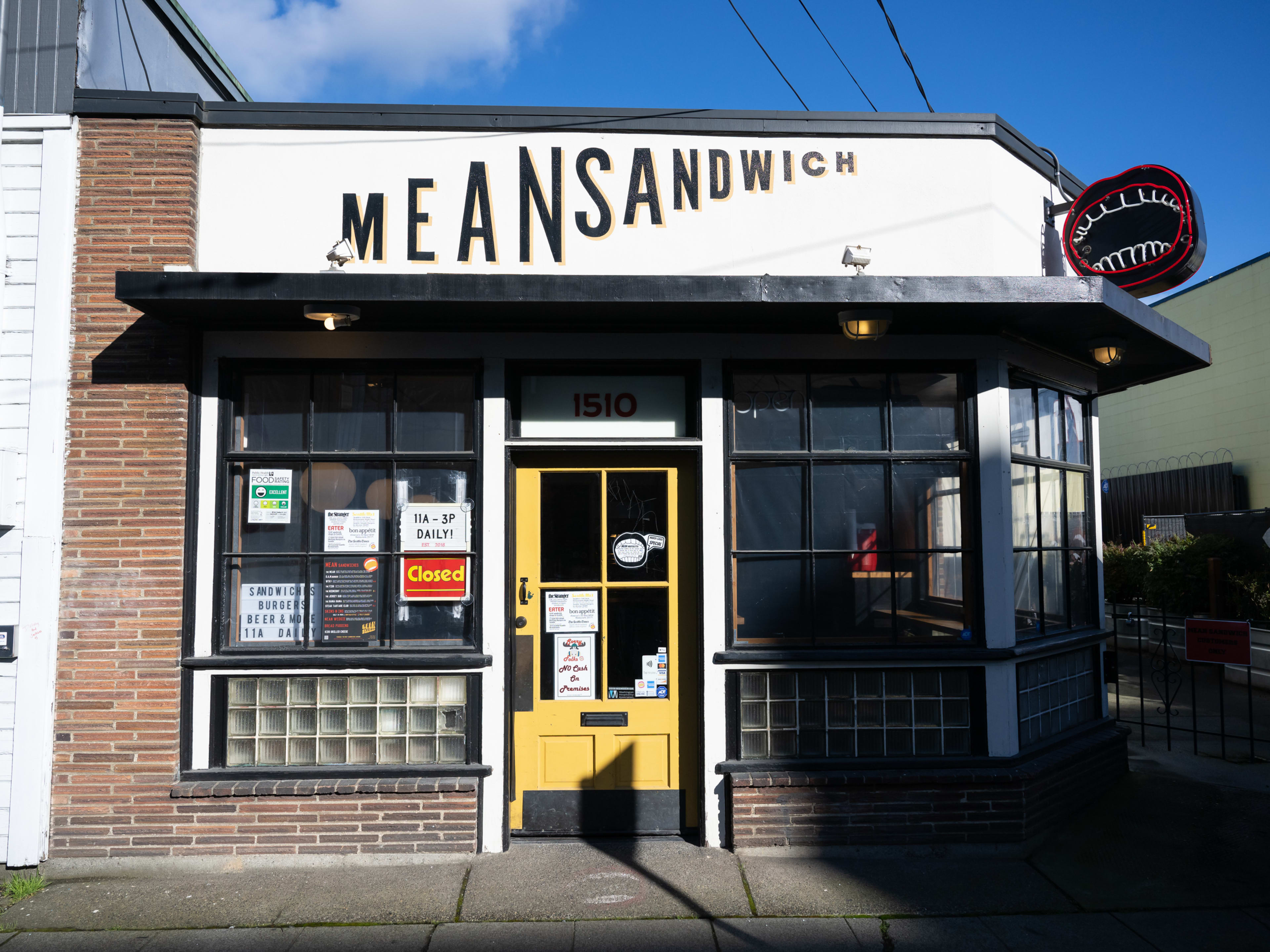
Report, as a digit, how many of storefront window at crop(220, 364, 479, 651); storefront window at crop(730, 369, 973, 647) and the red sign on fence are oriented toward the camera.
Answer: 3

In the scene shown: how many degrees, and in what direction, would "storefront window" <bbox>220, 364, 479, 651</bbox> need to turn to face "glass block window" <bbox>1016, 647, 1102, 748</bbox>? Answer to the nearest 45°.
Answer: approximately 90° to its left

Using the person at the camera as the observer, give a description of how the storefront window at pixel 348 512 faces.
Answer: facing the viewer

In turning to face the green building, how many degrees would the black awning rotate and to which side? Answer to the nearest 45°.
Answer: approximately 135° to its left

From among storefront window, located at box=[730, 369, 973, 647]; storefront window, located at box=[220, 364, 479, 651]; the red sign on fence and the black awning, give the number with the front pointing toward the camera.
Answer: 4

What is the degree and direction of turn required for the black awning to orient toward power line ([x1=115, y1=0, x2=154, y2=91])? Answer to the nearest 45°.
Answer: approximately 90° to its right

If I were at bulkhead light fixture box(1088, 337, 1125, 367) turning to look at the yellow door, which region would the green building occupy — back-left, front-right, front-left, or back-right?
back-right

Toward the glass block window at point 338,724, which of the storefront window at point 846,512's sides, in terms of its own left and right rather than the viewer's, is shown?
right

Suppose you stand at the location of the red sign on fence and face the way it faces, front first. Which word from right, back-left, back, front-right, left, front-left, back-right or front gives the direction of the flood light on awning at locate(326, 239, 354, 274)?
front-right

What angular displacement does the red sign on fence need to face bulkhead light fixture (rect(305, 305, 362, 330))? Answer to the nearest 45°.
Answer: approximately 45° to its right

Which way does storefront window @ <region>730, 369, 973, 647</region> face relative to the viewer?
toward the camera

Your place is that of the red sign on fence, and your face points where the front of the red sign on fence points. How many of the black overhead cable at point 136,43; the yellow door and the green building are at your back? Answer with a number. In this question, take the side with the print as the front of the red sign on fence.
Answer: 1

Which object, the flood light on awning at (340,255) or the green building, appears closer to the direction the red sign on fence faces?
the flood light on awning

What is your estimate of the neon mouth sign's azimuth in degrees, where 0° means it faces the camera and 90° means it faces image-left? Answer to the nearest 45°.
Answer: approximately 45°

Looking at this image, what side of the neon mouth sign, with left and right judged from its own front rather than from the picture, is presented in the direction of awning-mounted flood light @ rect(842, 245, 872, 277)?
front
